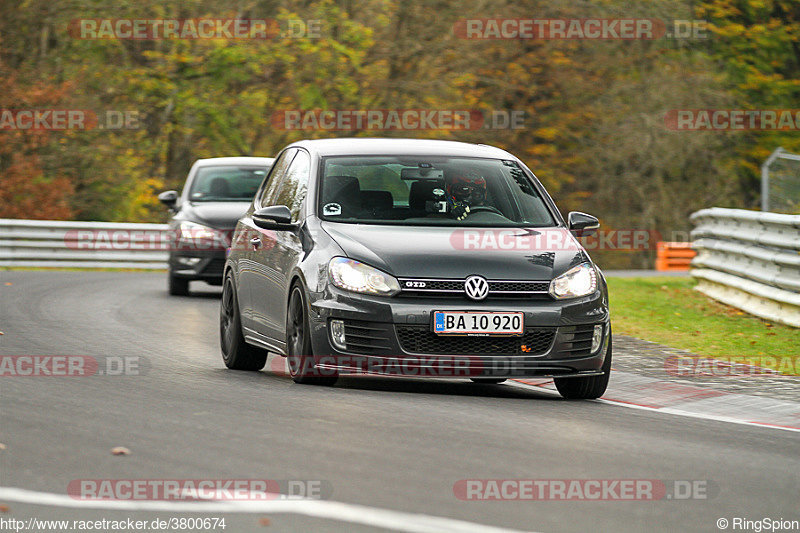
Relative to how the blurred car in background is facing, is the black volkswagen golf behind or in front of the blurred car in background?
in front

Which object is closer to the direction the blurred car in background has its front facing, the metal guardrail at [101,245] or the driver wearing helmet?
the driver wearing helmet

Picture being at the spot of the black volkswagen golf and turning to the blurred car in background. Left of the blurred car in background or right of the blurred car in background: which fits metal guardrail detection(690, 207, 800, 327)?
right

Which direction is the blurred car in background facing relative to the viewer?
toward the camera

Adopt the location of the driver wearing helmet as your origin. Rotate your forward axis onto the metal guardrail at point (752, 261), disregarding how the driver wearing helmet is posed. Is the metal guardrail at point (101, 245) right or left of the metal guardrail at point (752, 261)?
left

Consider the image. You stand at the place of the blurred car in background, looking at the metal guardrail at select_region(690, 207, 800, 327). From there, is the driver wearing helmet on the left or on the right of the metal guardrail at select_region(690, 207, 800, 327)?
right

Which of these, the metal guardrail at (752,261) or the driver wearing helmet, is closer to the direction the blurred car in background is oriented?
the driver wearing helmet

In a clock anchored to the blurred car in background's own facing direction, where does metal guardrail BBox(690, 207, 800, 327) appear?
The metal guardrail is roughly at 10 o'clock from the blurred car in background.

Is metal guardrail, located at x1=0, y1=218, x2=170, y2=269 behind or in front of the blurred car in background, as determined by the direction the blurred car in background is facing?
behind

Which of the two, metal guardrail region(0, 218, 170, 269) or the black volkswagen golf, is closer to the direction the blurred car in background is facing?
the black volkswagen golf

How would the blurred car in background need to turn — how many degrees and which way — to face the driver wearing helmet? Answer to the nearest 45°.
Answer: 0° — it already faces them

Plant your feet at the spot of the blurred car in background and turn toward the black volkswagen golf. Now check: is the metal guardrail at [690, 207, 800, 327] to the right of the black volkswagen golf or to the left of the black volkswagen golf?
left
